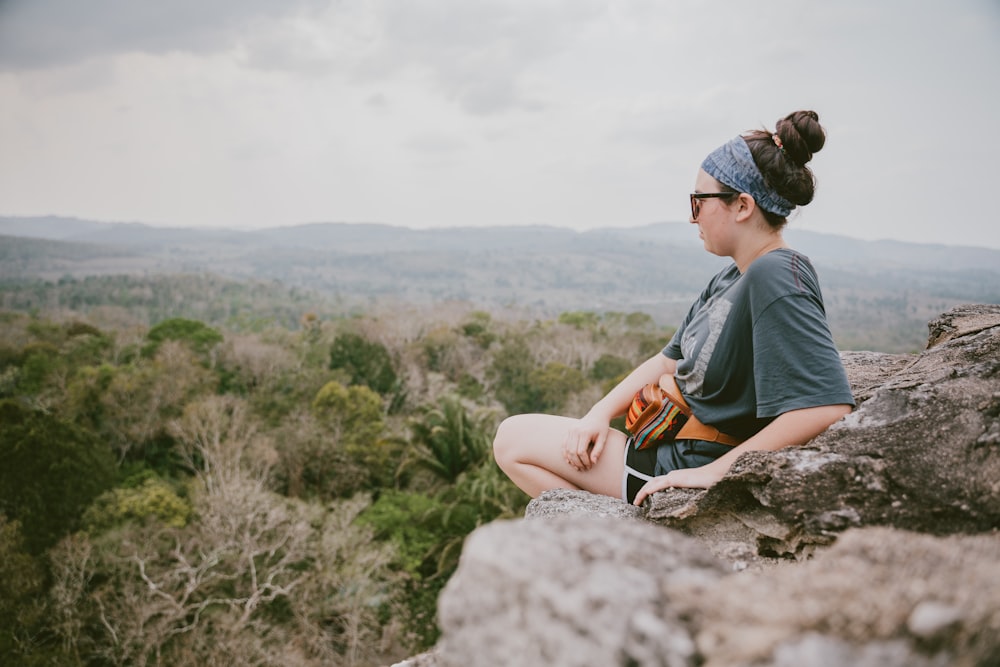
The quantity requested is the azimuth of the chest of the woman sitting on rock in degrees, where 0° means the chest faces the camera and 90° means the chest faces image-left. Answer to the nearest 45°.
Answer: approximately 90°

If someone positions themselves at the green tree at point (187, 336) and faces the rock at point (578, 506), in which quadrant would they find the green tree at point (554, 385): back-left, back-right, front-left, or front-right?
front-left

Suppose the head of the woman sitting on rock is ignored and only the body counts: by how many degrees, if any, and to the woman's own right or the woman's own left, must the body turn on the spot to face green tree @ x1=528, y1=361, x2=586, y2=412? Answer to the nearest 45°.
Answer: approximately 90° to the woman's own right

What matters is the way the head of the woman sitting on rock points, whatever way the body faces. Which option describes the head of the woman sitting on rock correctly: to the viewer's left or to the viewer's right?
to the viewer's left

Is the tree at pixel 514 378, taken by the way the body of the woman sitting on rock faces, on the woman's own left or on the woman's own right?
on the woman's own right
